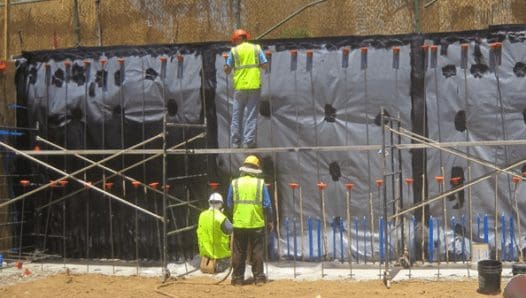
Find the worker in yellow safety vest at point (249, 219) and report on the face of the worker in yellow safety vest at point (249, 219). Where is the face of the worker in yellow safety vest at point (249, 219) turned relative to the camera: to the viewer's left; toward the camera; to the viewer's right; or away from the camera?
away from the camera

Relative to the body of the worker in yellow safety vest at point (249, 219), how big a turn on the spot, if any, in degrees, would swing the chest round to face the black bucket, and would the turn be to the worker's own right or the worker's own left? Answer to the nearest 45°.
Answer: approximately 90° to the worker's own right

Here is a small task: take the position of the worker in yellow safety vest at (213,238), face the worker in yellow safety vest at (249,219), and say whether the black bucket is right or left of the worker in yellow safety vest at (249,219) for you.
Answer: left

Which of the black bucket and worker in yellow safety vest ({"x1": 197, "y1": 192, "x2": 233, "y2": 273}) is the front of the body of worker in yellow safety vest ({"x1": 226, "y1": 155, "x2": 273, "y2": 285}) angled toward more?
the worker in yellow safety vest

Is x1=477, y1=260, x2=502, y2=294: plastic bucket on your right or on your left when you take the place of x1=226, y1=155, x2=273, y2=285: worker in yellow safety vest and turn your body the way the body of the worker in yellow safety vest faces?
on your right

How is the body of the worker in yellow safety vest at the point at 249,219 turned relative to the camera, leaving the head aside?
away from the camera
